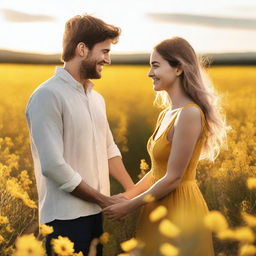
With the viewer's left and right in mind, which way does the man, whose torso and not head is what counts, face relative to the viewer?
facing the viewer and to the right of the viewer

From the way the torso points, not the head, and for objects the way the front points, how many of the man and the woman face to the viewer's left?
1

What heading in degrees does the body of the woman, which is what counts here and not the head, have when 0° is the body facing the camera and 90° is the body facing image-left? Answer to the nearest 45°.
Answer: approximately 90°

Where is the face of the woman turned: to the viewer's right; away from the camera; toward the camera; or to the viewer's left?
to the viewer's left

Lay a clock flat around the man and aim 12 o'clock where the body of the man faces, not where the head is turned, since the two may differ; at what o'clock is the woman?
The woman is roughly at 11 o'clock from the man.

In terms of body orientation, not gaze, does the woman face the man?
yes

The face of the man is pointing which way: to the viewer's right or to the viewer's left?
to the viewer's right
